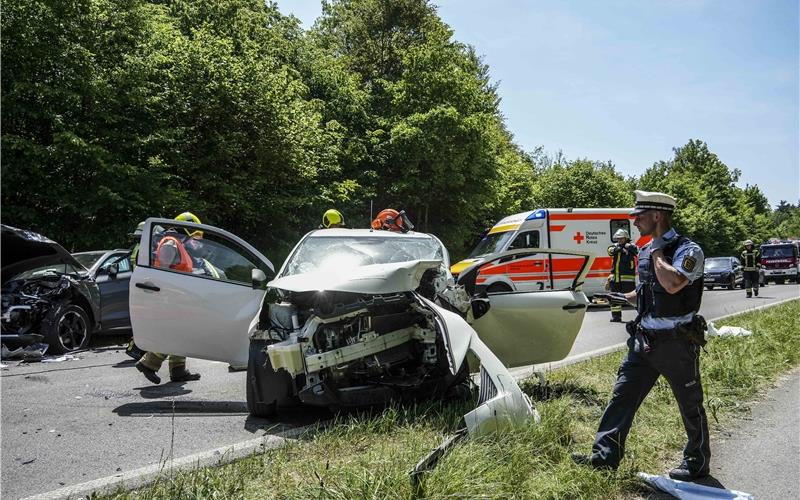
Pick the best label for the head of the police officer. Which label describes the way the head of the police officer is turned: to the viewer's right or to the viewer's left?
to the viewer's left

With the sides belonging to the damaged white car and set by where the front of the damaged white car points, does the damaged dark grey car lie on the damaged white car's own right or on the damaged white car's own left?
on the damaged white car's own right

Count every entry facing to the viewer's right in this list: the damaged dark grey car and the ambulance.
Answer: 0

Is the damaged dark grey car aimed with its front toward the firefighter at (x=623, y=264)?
no

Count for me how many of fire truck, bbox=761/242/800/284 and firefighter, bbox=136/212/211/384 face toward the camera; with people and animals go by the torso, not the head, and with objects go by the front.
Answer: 1

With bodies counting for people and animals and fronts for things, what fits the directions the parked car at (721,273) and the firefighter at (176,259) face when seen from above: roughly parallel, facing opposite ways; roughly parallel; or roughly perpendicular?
roughly parallel, facing opposite ways

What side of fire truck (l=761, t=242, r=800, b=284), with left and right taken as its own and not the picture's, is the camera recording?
front

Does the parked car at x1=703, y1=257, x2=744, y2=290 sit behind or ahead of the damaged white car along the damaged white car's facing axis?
behind

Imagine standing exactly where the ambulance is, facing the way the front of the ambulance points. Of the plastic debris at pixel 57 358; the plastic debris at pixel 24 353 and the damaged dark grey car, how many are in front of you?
3

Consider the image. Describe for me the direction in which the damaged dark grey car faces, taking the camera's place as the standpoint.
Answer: facing the viewer and to the left of the viewer

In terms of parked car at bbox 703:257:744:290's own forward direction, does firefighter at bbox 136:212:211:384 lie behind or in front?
in front

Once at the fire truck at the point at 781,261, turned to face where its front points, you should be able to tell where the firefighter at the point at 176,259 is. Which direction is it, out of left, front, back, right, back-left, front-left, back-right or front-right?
front

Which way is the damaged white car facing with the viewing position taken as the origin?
facing the viewer

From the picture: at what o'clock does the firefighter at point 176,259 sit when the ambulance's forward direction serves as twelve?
The firefighter is roughly at 11 o'clock from the ambulance.

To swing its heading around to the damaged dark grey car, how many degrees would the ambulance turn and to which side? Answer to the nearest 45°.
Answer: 0° — it already faces it

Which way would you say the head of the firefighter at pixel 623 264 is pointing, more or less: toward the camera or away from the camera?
toward the camera
